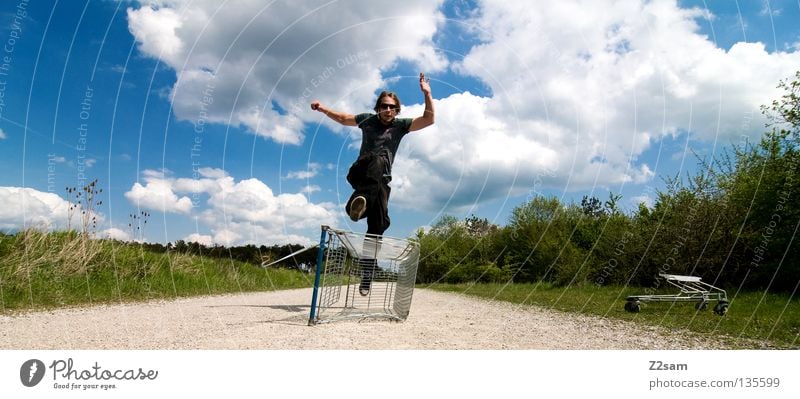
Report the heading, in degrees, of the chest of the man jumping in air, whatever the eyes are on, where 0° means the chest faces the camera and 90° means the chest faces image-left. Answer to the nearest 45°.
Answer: approximately 0°
